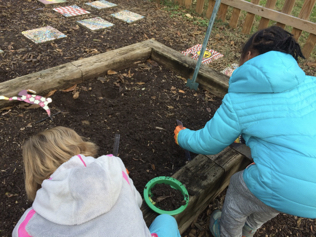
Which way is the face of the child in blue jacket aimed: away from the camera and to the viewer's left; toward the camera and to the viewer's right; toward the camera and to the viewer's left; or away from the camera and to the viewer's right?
away from the camera and to the viewer's left

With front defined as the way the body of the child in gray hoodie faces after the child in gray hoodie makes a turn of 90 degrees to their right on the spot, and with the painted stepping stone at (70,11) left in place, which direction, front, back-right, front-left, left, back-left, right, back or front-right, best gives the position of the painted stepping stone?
left

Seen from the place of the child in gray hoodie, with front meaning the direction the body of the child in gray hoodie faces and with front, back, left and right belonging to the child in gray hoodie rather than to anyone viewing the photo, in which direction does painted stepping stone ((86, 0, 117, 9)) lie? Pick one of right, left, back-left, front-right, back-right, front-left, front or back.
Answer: front

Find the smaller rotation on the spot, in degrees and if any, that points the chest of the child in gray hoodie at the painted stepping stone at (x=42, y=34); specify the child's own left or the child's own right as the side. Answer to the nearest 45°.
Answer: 0° — they already face it

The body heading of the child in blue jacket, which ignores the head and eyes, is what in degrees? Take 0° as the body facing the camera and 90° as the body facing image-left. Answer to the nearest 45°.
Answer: approximately 135°

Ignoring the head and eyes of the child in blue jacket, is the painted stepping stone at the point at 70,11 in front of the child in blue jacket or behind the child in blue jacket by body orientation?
in front

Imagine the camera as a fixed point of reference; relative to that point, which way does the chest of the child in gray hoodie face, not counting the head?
away from the camera

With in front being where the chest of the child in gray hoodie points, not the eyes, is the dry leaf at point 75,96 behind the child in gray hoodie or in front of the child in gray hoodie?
in front

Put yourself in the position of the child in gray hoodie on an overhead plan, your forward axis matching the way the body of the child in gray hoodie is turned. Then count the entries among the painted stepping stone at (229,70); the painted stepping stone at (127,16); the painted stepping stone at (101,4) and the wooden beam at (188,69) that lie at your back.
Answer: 0

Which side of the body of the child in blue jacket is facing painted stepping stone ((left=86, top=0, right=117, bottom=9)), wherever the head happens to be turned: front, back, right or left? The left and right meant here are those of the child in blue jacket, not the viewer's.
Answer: front

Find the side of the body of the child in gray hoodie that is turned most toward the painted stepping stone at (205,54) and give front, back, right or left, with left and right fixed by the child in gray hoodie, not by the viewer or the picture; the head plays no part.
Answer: front

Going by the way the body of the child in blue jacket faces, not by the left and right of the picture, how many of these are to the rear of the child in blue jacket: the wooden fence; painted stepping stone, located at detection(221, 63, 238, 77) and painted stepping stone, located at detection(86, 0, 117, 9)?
0
